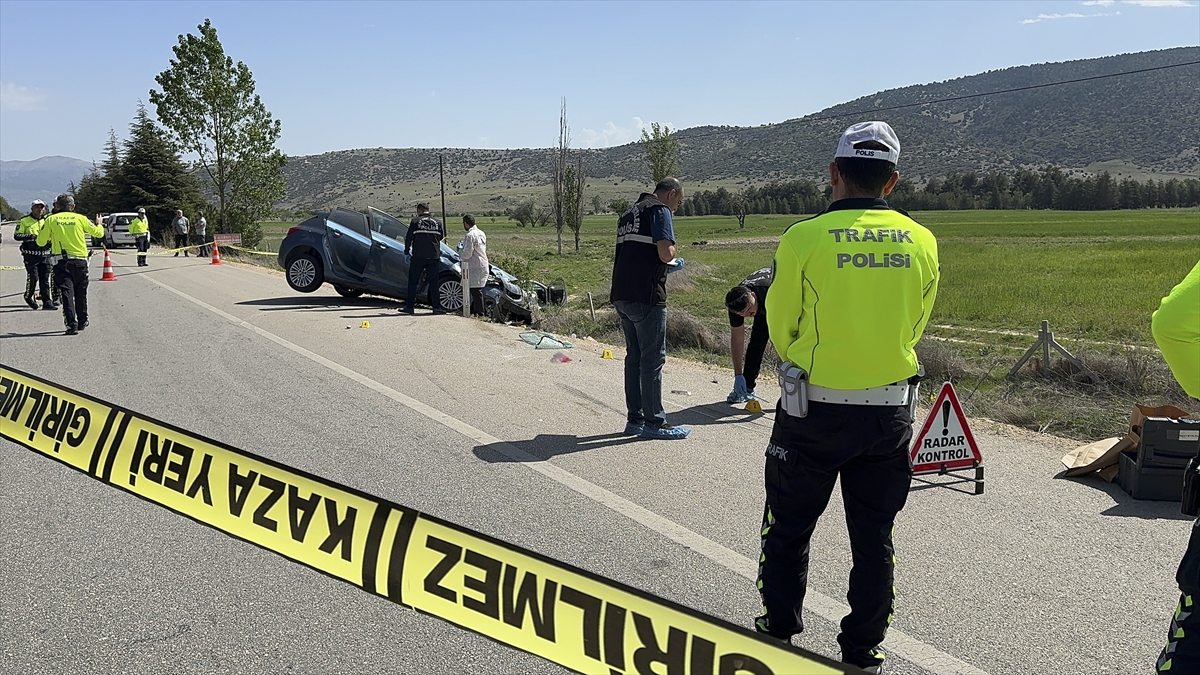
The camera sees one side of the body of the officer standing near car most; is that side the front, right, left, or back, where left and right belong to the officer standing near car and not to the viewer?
back

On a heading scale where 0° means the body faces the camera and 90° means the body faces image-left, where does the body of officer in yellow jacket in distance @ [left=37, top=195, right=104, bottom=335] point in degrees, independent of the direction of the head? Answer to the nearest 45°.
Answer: approximately 180°

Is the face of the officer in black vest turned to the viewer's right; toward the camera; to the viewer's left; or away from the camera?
to the viewer's right

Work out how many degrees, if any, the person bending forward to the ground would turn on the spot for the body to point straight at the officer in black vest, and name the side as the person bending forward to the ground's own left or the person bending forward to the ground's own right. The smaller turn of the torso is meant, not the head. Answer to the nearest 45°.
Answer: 0° — they already face them

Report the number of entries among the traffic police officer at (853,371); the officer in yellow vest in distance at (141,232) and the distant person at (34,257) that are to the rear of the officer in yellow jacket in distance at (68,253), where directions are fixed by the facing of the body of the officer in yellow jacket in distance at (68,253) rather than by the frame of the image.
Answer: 1

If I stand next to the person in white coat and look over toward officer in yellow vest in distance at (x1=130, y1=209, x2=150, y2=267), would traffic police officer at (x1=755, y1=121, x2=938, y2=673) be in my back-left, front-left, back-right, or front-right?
back-left

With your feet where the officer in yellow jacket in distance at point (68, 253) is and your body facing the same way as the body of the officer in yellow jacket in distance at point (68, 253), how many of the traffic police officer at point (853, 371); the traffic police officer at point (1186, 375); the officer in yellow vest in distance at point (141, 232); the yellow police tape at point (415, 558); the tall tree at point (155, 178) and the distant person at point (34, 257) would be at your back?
3

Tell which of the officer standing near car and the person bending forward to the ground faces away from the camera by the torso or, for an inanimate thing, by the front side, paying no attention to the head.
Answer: the officer standing near car

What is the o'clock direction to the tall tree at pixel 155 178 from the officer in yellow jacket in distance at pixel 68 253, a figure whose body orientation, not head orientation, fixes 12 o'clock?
The tall tree is roughly at 12 o'clock from the officer in yellow jacket in distance.

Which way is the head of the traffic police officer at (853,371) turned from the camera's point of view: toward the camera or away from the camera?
away from the camera

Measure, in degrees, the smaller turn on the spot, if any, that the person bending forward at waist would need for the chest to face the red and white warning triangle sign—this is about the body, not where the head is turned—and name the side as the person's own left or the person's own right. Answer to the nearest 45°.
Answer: approximately 90° to the person's own left

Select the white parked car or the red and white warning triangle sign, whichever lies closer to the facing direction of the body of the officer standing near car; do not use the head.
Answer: the white parked car
